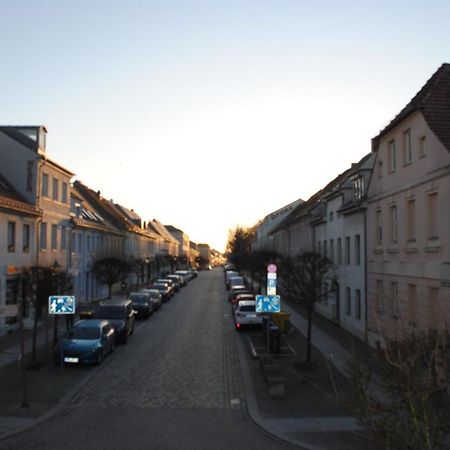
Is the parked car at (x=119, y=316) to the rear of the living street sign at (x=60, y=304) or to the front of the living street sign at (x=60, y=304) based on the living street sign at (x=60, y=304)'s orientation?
to the rear

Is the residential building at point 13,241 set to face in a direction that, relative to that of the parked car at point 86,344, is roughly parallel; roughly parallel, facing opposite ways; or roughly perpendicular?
roughly perpendicular

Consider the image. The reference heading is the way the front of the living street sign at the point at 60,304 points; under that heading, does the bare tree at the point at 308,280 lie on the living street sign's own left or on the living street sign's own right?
on the living street sign's own left

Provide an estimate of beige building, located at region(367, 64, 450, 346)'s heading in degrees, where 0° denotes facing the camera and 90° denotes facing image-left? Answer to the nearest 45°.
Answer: approximately 45°

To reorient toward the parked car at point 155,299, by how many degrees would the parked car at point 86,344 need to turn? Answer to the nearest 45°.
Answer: approximately 135° to its right

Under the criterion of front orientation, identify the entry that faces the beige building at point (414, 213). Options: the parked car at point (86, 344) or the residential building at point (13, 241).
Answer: the residential building

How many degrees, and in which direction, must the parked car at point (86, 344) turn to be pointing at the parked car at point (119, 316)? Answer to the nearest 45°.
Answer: approximately 135° to its right

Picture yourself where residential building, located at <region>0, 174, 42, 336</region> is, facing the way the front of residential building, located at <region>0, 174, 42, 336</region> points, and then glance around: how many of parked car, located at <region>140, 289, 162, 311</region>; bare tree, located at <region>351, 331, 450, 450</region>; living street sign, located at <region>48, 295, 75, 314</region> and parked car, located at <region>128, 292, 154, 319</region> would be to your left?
2

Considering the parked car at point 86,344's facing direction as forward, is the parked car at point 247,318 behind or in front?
behind

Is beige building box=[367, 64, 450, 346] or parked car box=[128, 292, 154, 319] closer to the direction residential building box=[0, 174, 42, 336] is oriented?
the beige building
